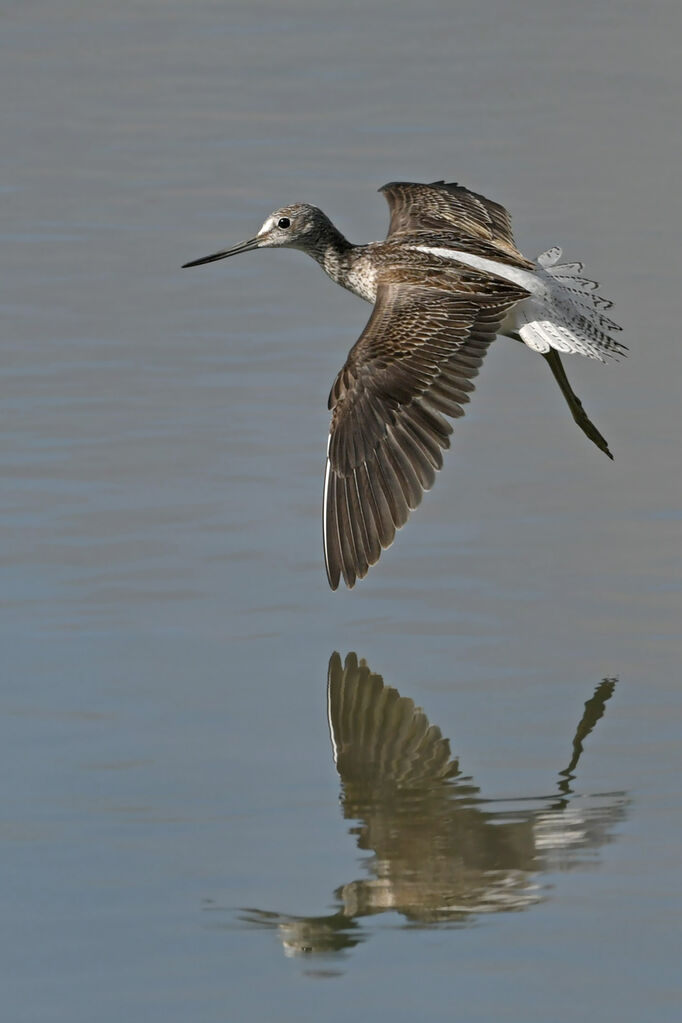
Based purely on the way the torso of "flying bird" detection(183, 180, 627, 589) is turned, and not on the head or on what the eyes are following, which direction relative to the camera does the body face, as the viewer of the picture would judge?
to the viewer's left
